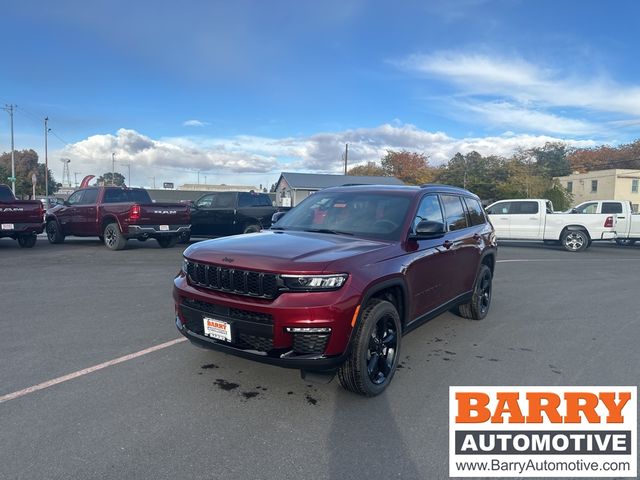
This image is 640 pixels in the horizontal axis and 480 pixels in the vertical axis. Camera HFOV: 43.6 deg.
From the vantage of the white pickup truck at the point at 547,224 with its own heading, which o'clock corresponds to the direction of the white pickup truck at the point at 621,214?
the white pickup truck at the point at 621,214 is roughly at 5 o'clock from the white pickup truck at the point at 547,224.

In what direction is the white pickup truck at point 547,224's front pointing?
to the viewer's left

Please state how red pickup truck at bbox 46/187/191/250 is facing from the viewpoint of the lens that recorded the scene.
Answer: facing away from the viewer and to the left of the viewer

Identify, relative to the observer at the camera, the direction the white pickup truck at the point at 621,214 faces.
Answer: facing to the left of the viewer

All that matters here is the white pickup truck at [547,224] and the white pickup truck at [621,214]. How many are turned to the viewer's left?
2

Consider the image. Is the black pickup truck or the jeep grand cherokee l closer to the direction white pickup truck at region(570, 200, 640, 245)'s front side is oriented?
the black pickup truck

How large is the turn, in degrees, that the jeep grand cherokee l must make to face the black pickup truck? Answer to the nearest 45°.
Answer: approximately 135° to its right
